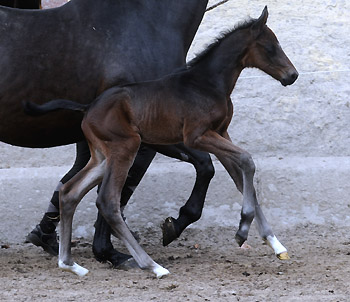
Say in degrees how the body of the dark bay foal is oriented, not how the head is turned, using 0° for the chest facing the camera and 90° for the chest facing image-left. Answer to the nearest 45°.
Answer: approximately 270°

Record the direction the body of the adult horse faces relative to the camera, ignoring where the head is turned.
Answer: to the viewer's right

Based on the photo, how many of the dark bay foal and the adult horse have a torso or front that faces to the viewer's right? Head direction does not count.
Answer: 2

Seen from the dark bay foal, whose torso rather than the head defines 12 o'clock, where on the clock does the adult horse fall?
The adult horse is roughly at 7 o'clock from the dark bay foal.

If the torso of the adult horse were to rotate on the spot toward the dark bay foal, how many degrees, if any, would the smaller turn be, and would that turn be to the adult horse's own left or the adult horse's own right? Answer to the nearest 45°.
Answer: approximately 45° to the adult horse's own right
